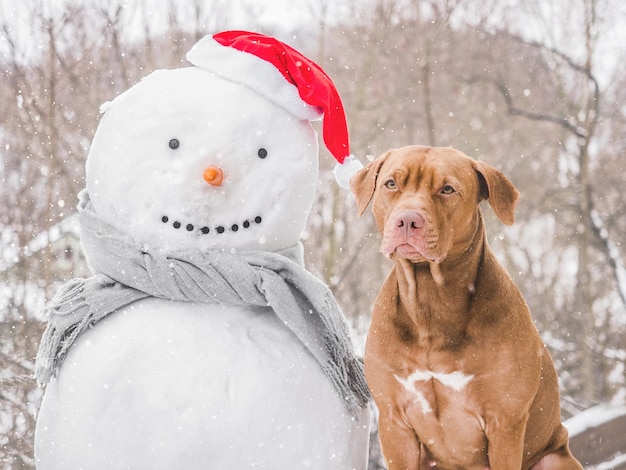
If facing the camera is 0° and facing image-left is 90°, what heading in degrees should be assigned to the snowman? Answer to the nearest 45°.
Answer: approximately 0°

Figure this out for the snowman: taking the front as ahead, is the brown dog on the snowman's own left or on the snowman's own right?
on the snowman's own left
